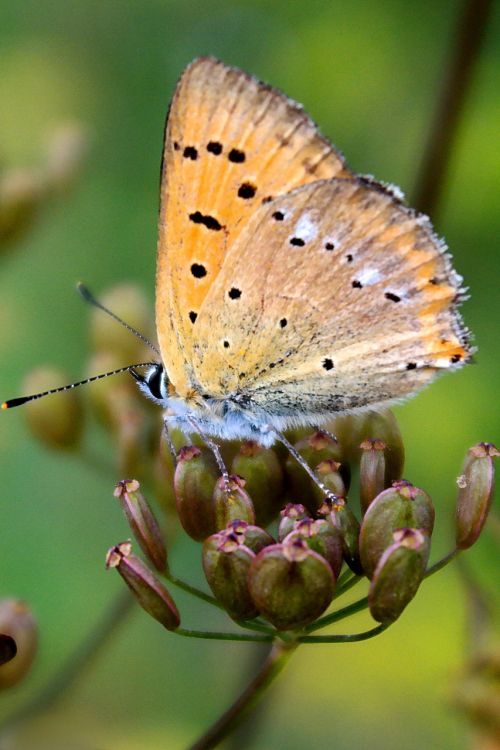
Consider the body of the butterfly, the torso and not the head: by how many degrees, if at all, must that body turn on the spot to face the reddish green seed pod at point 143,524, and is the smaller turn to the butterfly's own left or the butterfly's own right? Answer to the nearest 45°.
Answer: approximately 45° to the butterfly's own left

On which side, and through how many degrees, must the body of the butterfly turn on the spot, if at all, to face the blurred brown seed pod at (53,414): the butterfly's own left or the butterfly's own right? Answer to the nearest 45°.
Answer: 0° — it already faces it

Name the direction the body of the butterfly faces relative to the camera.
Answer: to the viewer's left
